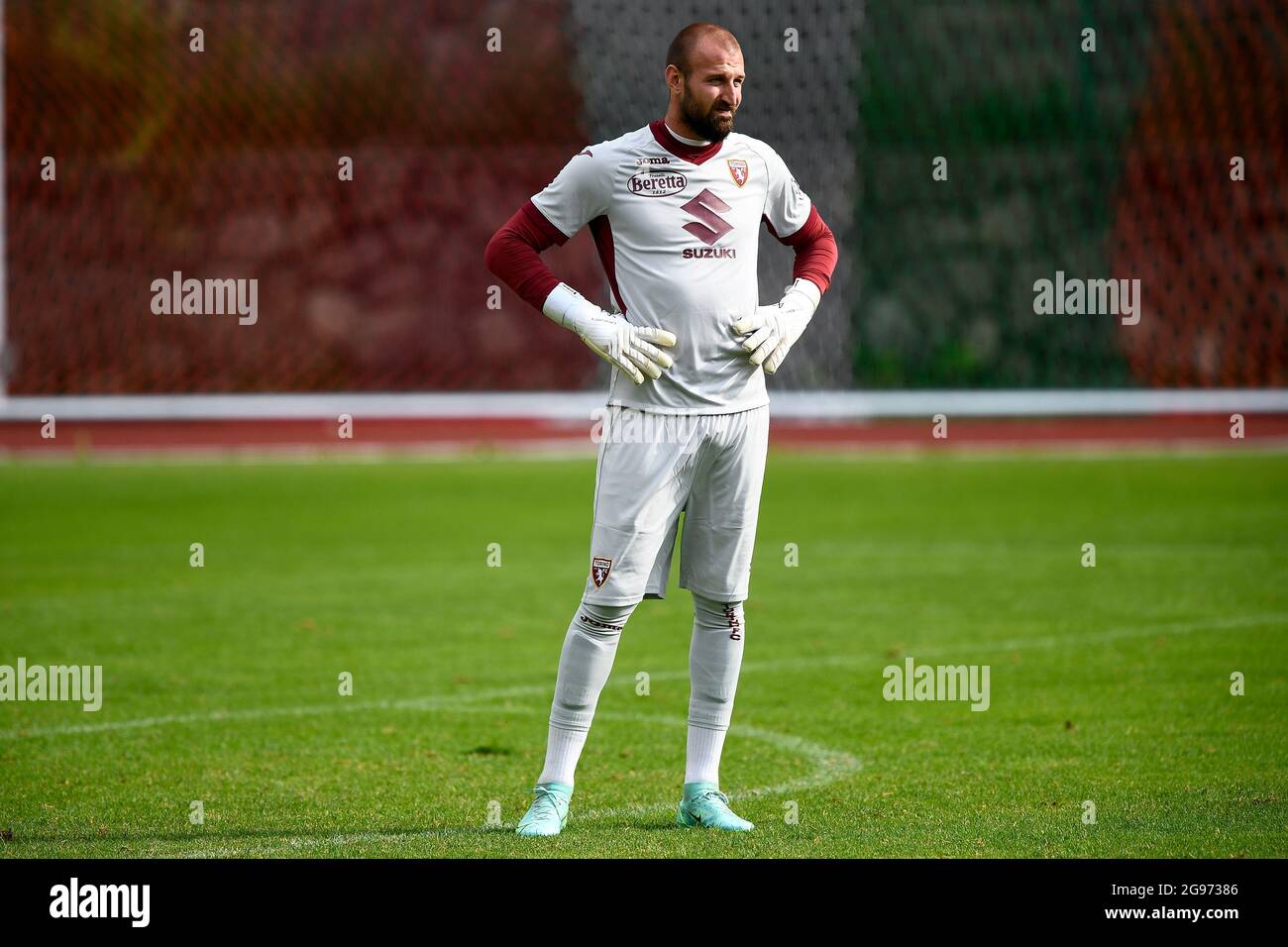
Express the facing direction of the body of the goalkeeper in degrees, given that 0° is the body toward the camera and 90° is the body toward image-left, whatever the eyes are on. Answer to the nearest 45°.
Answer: approximately 315°

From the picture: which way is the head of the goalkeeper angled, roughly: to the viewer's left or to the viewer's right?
to the viewer's right
